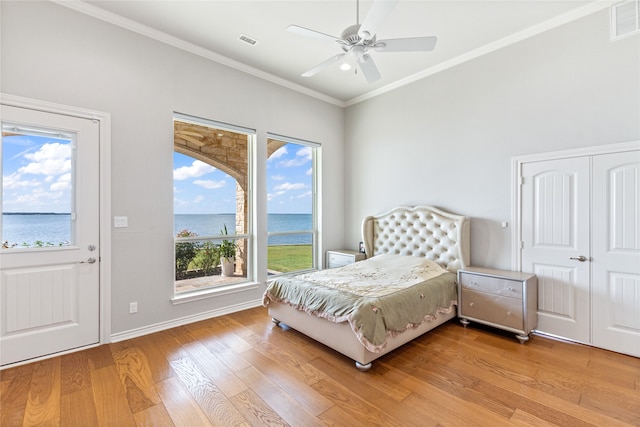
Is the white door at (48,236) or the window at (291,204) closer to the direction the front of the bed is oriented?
the white door

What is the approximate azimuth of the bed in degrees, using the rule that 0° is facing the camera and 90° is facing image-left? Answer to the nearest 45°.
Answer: approximately 45°

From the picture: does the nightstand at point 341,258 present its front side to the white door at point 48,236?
yes

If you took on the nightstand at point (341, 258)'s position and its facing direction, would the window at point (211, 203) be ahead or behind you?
ahead

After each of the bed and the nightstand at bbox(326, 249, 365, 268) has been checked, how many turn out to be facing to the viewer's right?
0

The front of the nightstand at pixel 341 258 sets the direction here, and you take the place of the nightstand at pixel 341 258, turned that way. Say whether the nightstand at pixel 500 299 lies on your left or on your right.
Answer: on your left

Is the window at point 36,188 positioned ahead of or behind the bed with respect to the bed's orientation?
ahead

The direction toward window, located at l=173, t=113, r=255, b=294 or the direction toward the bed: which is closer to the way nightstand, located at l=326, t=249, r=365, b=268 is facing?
the window

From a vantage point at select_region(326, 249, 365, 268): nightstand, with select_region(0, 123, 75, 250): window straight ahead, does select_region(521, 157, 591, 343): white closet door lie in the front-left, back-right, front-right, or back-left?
back-left

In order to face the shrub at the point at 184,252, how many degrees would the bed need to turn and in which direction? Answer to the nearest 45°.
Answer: approximately 45° to its right

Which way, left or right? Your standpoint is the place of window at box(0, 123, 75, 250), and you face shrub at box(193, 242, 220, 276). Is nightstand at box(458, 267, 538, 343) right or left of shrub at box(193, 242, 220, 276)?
right

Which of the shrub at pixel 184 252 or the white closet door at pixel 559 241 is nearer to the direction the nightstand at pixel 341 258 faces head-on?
the shrub

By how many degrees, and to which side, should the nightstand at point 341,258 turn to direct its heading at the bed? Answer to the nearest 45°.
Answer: approximately 45° to its left

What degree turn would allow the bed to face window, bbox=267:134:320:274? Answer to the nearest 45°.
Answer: approximately 90° to its right
